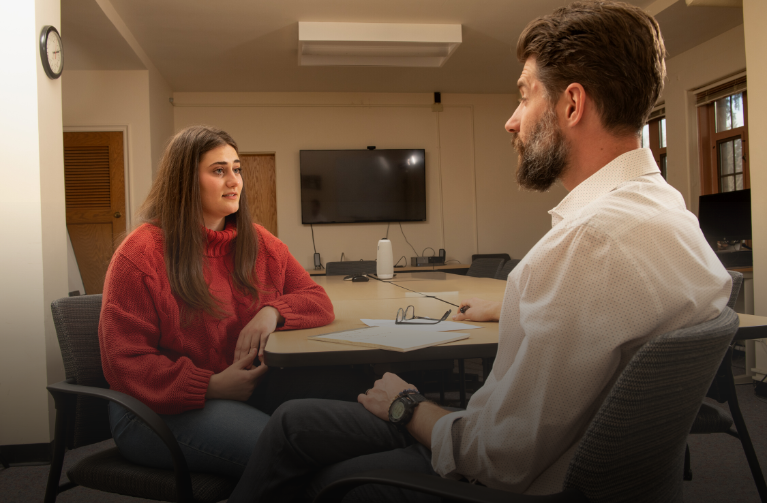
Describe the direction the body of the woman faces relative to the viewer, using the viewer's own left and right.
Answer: facing the viewer and to the right of the viewer

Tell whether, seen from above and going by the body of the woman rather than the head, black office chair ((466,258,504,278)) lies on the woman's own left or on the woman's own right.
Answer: on the woman's own left

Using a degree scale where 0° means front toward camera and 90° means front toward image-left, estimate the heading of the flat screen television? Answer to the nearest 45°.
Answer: approximately 0°

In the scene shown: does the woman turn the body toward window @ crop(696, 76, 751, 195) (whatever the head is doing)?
no

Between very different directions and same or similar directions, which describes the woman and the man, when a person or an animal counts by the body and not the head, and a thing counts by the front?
very different directions

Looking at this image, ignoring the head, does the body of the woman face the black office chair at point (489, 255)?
no

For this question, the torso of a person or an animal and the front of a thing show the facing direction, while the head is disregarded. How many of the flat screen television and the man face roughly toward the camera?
1

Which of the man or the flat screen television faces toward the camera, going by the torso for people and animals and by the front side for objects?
the flat screen television

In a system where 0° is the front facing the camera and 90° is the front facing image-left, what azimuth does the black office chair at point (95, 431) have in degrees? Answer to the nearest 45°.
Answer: approximately 315°

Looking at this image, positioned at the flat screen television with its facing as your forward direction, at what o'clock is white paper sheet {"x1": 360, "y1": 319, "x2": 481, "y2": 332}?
The white paper sheet is roughly at 12 o'clock from the flat screen television.

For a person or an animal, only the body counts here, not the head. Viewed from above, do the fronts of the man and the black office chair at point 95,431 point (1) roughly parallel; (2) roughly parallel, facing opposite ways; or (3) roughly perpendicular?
roughly parallel, facing opposite ways

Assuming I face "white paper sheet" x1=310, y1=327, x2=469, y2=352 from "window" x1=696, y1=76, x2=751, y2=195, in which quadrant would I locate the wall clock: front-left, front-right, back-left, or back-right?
front-right

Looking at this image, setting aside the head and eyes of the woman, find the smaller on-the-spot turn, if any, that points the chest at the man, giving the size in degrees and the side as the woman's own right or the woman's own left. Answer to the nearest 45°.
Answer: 0° — they already face them

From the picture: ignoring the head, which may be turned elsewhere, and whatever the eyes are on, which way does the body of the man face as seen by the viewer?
to the viewer's left

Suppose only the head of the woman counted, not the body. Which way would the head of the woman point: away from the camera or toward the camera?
toward the camera
